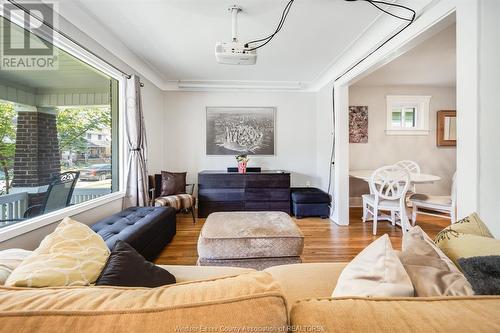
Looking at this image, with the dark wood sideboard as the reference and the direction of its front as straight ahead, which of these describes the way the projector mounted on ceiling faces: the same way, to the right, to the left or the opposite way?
the opposite way

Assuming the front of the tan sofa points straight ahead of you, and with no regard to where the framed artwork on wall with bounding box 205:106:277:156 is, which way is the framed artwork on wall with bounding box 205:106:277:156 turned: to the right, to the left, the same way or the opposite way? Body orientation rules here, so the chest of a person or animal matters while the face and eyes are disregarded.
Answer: the opposite way

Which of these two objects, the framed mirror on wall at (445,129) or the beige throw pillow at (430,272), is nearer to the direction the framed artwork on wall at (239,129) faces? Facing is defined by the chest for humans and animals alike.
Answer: the beige throw pillow

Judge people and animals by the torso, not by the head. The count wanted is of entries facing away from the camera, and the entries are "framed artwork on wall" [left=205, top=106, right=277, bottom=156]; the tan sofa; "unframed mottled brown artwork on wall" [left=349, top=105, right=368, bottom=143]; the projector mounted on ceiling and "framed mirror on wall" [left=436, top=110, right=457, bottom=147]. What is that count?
2

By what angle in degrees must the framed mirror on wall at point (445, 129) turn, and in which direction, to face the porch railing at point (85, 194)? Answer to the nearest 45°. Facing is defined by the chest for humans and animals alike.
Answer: approximately 45° to its right

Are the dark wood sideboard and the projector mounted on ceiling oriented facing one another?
yes

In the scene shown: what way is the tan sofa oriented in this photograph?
away from the camera

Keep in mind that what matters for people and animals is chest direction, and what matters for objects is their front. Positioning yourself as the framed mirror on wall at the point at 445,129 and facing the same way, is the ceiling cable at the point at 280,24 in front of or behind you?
in front

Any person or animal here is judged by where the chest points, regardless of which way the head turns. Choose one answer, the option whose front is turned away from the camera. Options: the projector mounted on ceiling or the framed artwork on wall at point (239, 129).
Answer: the projector mounted on ceiling

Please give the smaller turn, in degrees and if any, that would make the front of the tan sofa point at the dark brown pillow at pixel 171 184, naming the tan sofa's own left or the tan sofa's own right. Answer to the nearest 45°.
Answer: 0° — it already faces it
